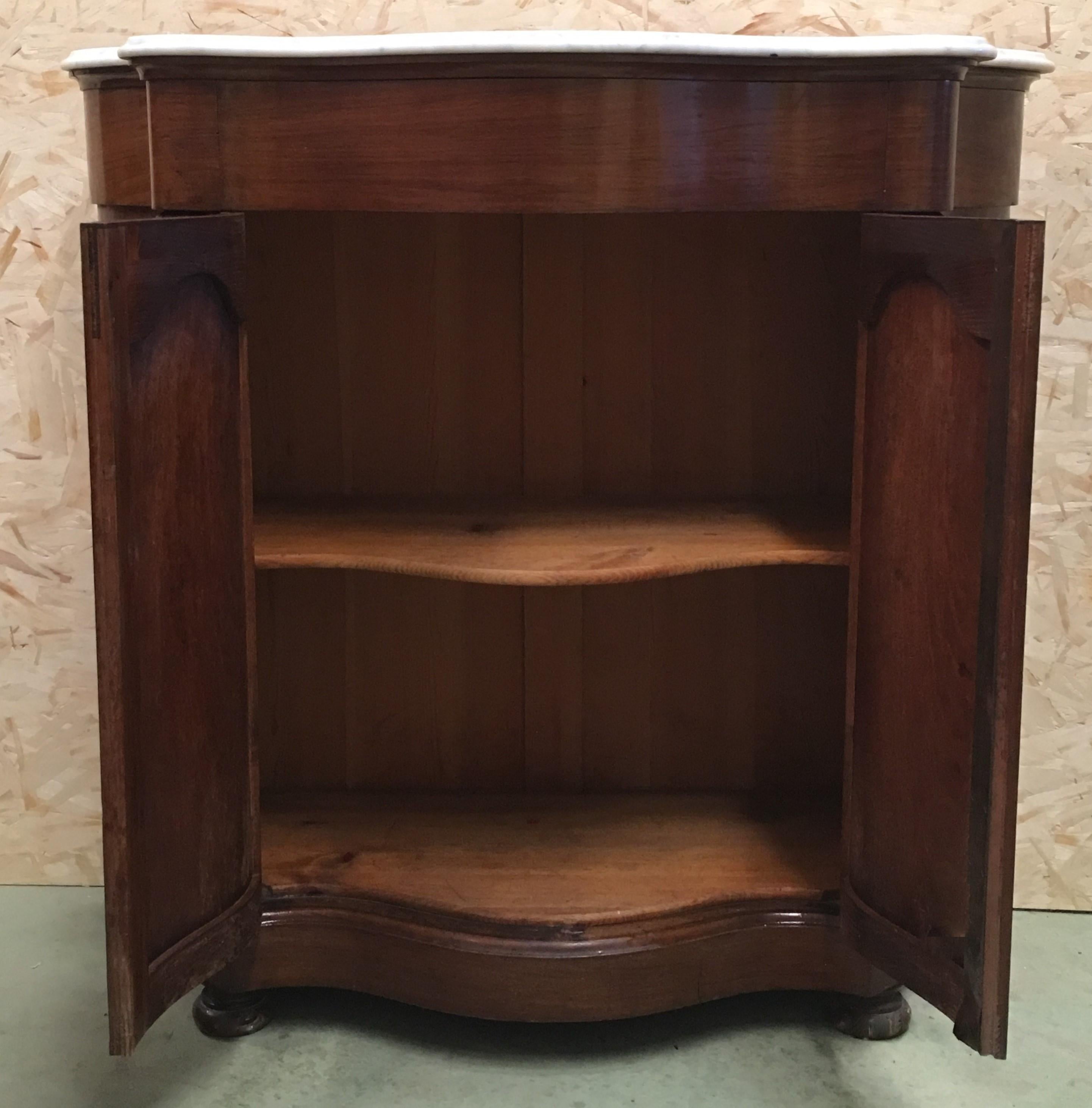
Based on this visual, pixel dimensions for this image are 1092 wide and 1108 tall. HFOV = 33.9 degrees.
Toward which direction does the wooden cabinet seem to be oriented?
toward the camera
